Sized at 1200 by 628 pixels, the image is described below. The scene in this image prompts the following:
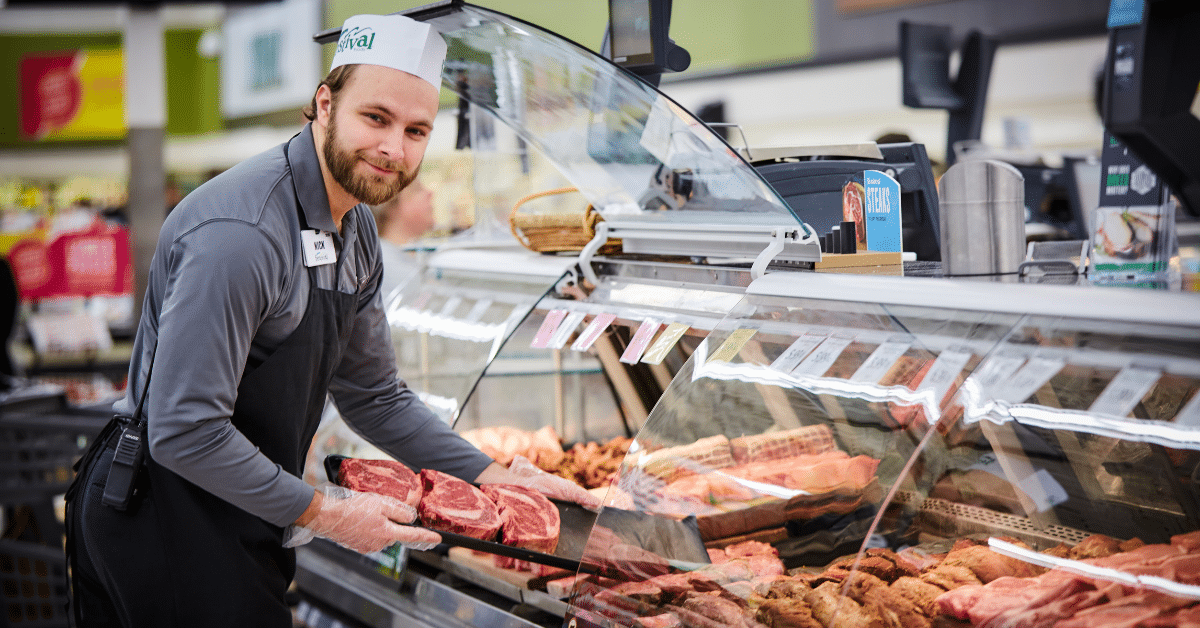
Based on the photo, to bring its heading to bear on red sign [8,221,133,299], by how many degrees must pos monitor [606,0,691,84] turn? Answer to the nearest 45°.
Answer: approximately 90° to its right

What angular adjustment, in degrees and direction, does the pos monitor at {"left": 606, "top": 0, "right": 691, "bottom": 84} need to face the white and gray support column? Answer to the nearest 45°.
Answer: approximately 90° to its right

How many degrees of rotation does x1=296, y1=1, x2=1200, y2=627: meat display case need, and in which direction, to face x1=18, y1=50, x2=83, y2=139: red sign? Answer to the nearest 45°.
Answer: approximately 90° to its right

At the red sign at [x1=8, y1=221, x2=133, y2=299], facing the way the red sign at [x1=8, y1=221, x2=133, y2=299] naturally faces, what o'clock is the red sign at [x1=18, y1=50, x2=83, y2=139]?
the red sign at [x1=18, y1=50, x2=83, y2=139] is roughly at 6 o'clock from the red sign at [x1=8, y1=221, x2=133, y2=299].

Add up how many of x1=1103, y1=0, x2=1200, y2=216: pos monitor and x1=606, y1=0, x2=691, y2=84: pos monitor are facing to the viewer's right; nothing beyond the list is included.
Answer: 0

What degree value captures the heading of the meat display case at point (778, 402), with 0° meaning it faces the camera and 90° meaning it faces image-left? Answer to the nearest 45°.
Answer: approximately 45°

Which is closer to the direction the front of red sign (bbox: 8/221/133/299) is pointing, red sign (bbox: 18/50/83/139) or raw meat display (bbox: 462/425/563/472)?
the raw meat display

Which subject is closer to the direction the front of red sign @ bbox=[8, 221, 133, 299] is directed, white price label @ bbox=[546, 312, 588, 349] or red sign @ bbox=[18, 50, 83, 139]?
the white price label
